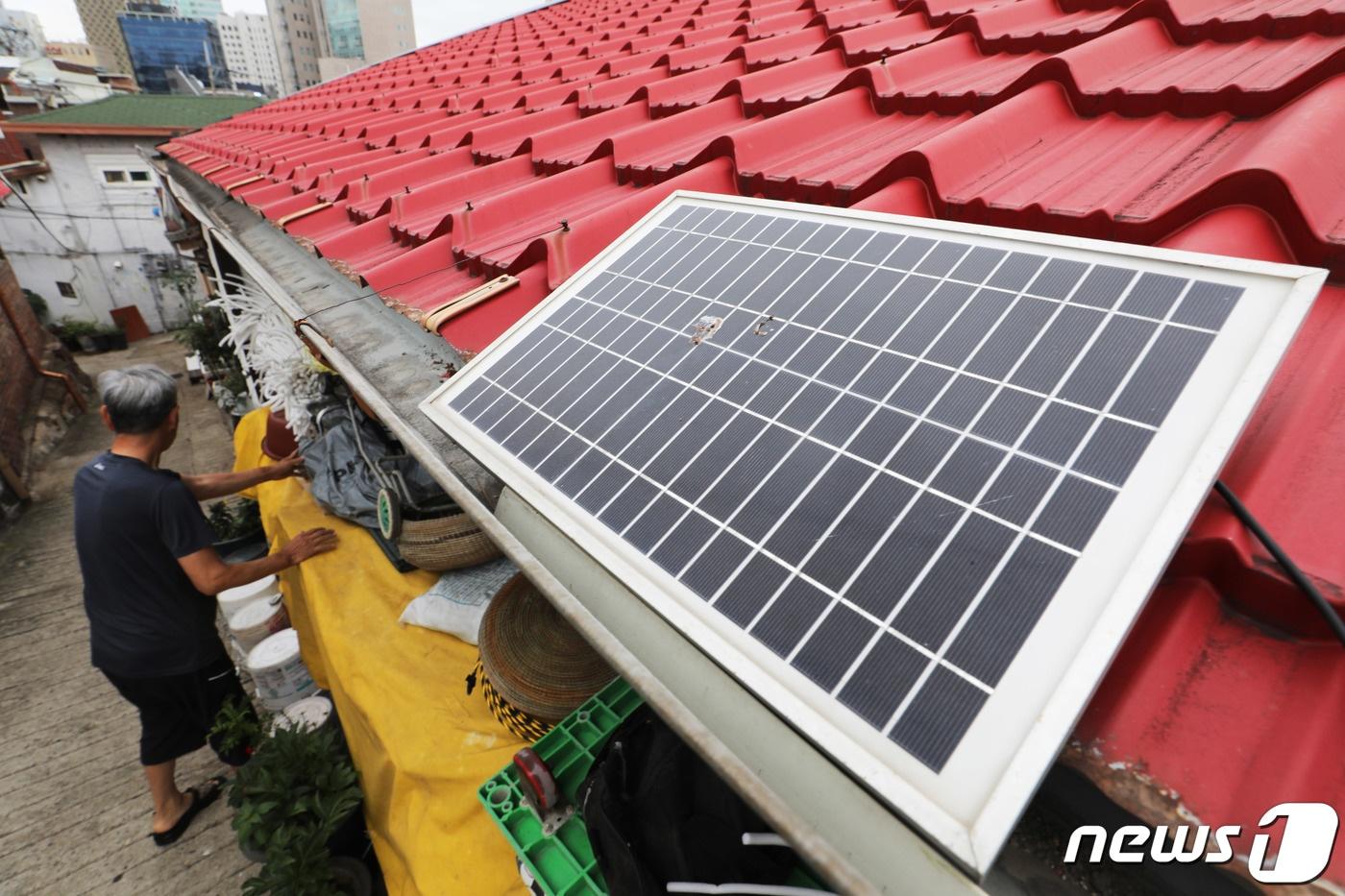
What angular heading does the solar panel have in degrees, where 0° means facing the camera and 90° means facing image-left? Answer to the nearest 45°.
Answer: approximately 45°

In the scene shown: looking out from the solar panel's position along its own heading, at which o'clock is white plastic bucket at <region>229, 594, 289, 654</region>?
The white plastic bucket is roughly at 2 o'clock from the solar panel.

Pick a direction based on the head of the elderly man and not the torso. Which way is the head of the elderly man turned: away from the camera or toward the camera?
away from the camera

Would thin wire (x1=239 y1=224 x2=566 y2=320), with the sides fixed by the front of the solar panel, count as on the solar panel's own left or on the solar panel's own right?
on the solar panel's own right

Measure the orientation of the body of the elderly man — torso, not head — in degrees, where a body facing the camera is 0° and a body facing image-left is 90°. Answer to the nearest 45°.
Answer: approximately 225°
